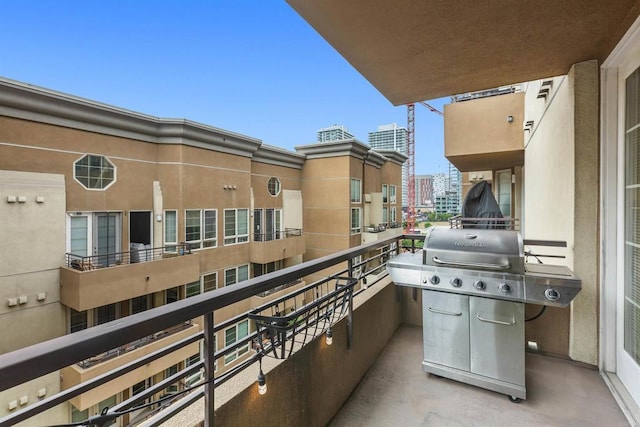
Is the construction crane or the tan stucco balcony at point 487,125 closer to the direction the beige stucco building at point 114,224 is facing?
the tan stucco balcony

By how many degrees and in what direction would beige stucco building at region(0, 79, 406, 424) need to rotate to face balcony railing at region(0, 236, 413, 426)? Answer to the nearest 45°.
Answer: approximately 45° to its right

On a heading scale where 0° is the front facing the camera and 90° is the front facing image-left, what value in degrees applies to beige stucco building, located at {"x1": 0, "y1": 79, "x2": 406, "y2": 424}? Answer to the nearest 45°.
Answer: approximately 315°

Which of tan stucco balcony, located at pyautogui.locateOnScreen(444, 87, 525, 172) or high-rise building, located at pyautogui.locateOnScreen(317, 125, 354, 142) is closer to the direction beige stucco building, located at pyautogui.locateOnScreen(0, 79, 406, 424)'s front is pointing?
the tan stucco balcony

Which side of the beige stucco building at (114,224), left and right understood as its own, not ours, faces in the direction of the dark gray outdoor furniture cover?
front

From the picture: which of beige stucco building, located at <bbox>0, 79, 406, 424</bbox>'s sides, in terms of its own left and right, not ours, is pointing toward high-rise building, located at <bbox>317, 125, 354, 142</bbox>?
left

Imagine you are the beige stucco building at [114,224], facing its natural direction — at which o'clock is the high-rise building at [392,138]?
The high-rise building is roughly at 9 o'clock from the beige stucco building.

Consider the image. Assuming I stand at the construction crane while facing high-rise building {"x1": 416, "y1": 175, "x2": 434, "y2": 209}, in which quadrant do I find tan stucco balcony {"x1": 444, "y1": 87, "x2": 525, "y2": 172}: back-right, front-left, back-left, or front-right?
back-right

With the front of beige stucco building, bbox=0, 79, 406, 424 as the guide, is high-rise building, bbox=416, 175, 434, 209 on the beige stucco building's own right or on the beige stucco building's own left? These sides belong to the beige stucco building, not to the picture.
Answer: on the beige stucco building's own left

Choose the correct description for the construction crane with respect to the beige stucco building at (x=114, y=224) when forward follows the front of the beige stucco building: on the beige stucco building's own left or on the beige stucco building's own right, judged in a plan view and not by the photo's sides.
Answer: on the beige stucco building's own left

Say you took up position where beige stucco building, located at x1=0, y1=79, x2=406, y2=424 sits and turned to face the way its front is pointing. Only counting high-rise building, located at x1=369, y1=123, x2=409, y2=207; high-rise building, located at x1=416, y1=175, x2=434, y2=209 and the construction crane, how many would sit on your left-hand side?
3

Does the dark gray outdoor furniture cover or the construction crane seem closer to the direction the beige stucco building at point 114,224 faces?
the dark gray outdoor furniture cover

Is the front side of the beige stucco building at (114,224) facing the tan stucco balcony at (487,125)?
yes

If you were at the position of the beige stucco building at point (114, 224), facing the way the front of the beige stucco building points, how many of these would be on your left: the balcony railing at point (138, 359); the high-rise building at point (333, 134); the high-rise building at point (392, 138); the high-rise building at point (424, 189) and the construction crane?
4
